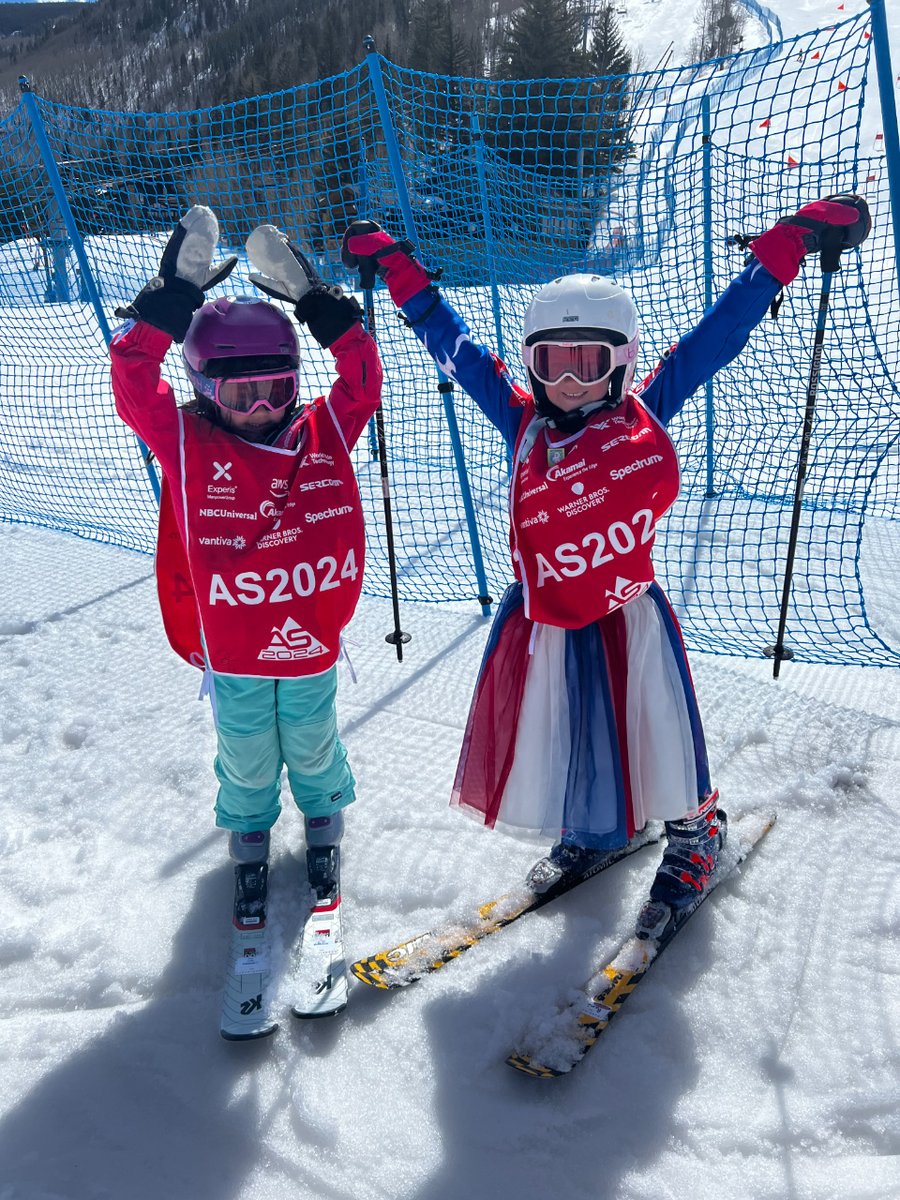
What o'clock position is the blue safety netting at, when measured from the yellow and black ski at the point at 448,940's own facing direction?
The blue safety netting is roughly at 5 o'clock from the yellow and black ski.

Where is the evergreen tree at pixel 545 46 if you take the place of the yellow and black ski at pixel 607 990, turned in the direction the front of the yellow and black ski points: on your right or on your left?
on your right

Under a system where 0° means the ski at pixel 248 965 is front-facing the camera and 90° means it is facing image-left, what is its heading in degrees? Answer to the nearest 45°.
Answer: approximately 0°

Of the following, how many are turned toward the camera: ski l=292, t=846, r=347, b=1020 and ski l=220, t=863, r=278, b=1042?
2

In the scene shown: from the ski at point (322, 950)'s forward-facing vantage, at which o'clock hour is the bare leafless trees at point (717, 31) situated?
The bare leafless trees is roughly at 7 o'clock from the ski.
